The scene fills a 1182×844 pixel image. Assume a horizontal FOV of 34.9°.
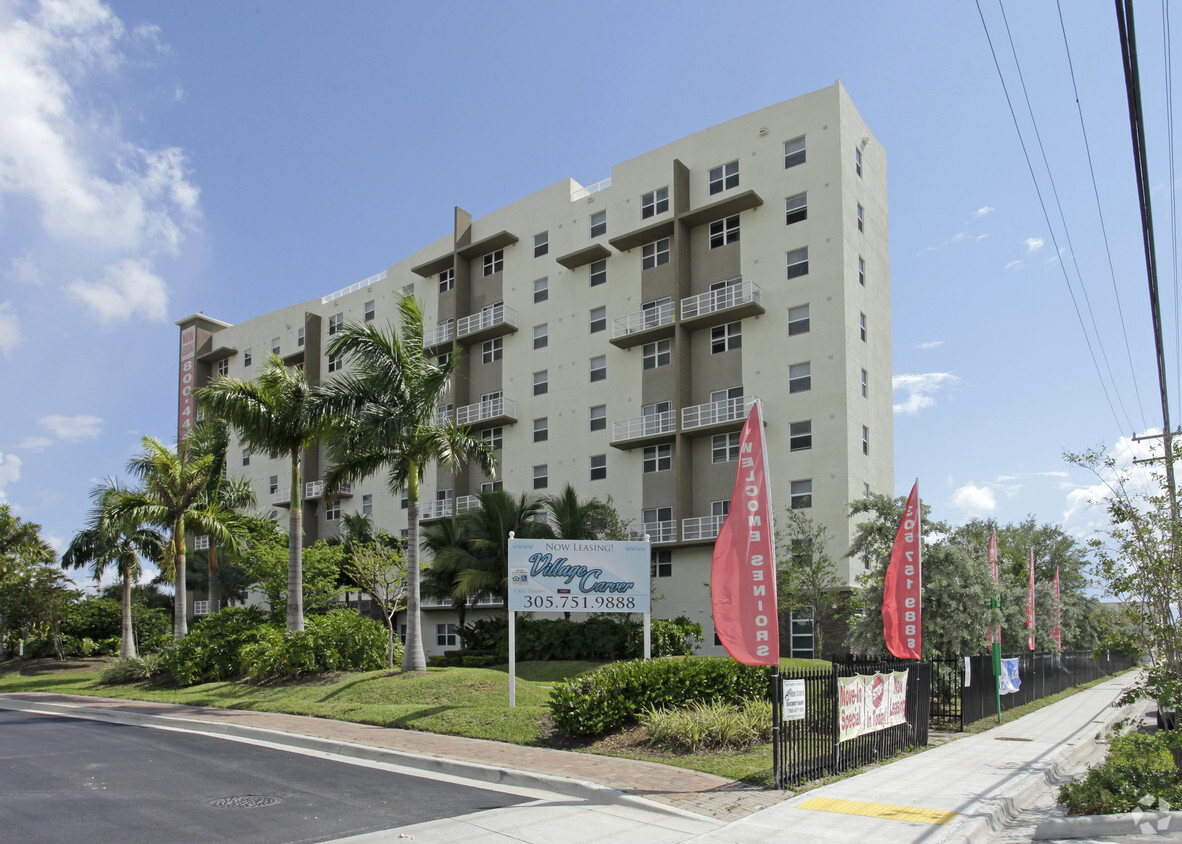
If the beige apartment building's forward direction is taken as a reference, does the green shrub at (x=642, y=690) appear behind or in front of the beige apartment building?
in front

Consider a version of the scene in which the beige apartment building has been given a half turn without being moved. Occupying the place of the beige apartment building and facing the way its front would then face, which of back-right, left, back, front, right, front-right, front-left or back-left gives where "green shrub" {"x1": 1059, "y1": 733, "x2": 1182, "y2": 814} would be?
back-right

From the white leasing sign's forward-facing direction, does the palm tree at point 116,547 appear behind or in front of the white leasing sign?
behind

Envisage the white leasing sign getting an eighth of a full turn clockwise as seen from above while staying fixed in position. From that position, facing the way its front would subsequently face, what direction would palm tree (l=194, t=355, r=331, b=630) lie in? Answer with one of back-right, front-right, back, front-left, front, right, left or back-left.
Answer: right

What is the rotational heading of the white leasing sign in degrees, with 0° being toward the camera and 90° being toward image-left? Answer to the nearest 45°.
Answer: approximately 0°

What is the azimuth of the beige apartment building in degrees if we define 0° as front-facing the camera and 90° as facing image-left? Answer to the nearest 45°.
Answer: approximately 45°

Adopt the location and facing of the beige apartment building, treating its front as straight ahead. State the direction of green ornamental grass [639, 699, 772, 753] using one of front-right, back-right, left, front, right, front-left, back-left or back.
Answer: front-left

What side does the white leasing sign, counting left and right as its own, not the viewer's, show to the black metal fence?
front

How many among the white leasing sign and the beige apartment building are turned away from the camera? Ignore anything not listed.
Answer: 0
